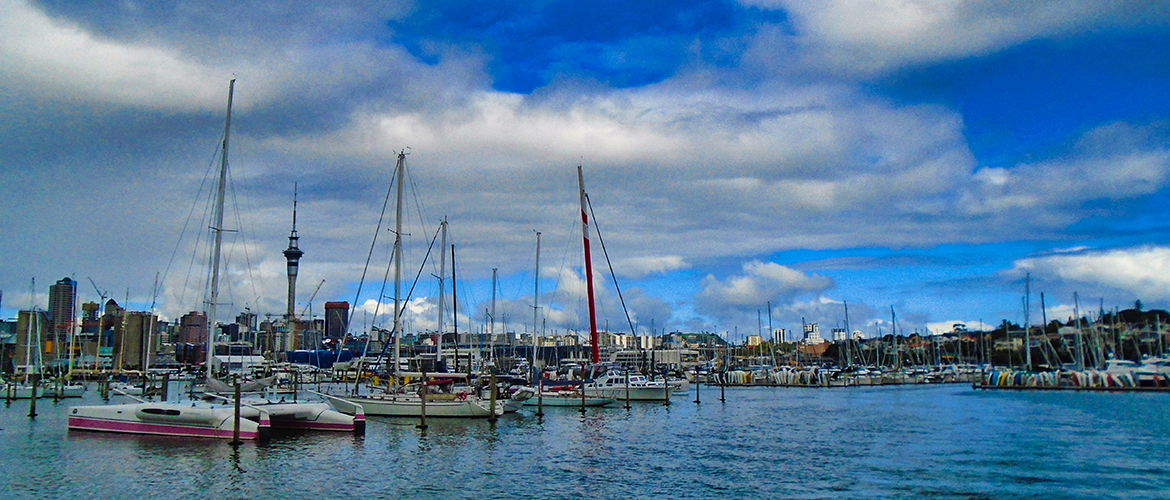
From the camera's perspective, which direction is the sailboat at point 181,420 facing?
to the viewer's left

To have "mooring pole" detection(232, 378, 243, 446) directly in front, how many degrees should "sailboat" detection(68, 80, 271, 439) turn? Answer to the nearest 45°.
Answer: approximately 135° to its left
